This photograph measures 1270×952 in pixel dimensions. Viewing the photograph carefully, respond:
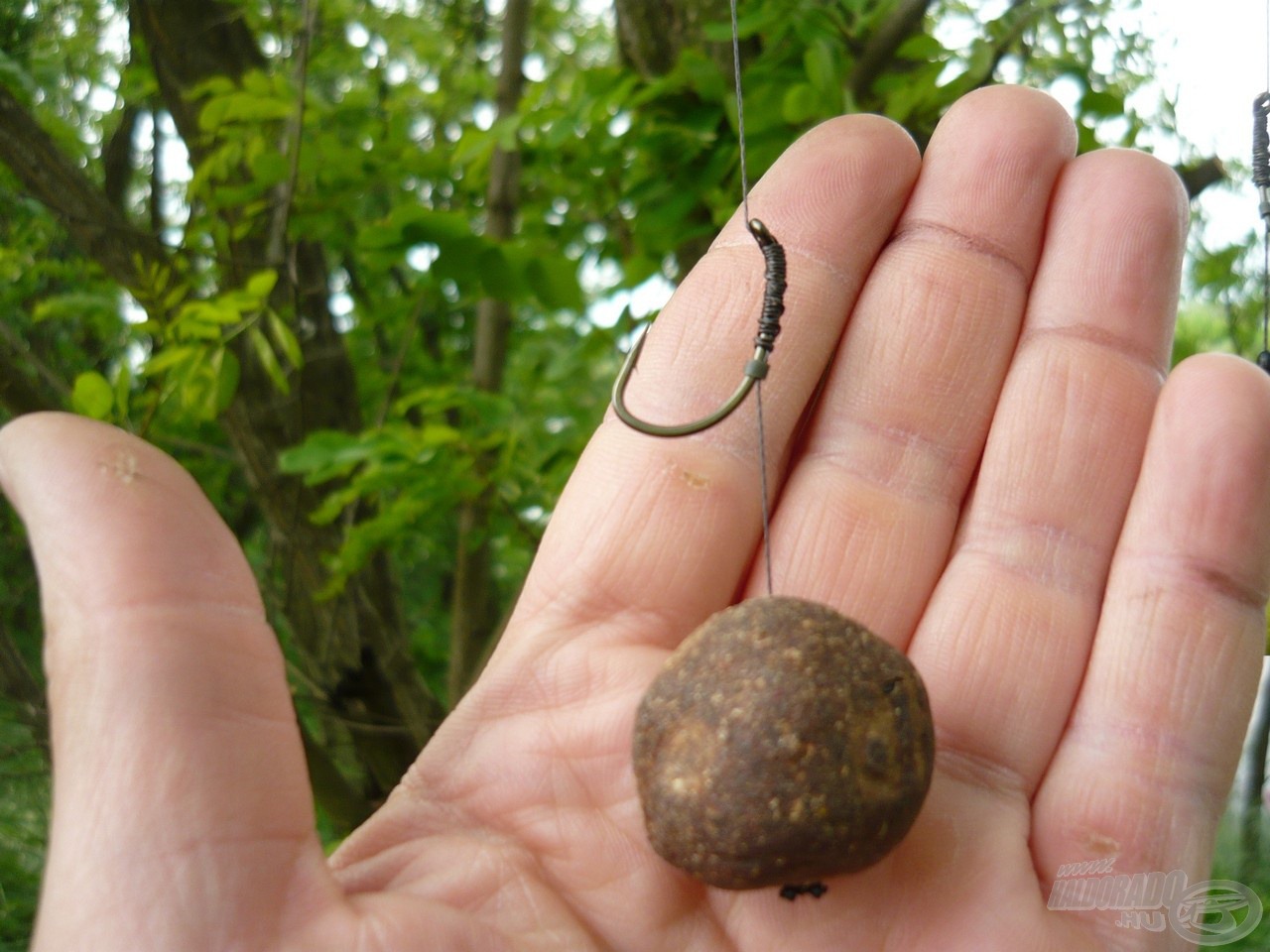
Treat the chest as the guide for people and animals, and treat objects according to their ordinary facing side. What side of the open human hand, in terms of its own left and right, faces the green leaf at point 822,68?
back

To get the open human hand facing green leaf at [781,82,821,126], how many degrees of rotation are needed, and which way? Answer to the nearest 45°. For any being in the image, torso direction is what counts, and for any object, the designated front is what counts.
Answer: approximately 180°

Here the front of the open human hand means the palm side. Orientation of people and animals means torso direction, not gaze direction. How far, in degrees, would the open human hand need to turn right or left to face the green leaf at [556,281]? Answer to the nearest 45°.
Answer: approximately 135° to its right

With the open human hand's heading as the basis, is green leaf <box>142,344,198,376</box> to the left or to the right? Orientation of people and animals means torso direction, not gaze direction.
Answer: on its right

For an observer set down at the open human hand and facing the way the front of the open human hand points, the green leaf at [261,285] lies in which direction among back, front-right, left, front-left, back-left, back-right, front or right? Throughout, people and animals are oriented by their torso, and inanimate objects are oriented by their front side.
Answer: back-right

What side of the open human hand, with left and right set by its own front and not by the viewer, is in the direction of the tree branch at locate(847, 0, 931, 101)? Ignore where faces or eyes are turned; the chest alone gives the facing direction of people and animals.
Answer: back

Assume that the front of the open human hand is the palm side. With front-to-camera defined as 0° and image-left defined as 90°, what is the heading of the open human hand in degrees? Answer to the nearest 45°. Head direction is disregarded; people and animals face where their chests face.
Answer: approximately 0°
